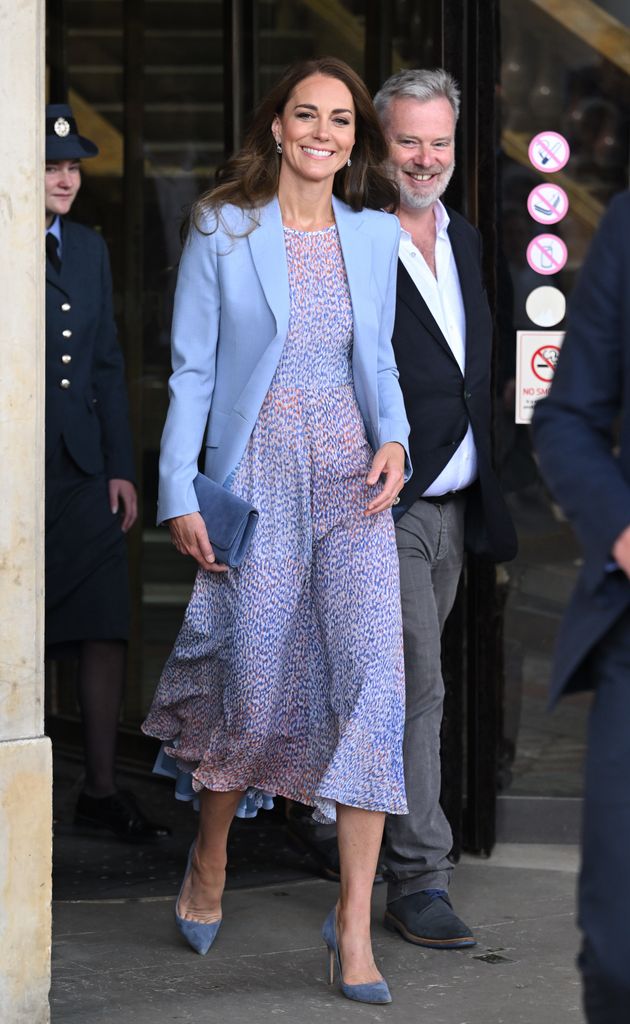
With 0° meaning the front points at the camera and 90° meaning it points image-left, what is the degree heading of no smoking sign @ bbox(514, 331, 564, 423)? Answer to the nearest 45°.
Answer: approximately 0°

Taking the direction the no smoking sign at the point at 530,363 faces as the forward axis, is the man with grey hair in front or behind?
in front

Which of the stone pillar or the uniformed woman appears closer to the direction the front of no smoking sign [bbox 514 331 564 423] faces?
the stone pillar

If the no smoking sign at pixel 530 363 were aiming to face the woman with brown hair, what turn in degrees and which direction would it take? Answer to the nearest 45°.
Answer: approximately 45° to its right

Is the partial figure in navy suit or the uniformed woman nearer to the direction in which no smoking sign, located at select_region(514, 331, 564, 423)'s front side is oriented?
the partial figure in navy suit

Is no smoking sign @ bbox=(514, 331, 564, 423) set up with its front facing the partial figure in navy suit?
yes

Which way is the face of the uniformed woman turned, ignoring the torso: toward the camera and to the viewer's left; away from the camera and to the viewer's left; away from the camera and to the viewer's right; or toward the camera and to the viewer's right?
toward the camera and to the viewer's right

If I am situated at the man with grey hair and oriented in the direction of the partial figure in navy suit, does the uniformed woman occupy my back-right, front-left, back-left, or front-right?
back-right
